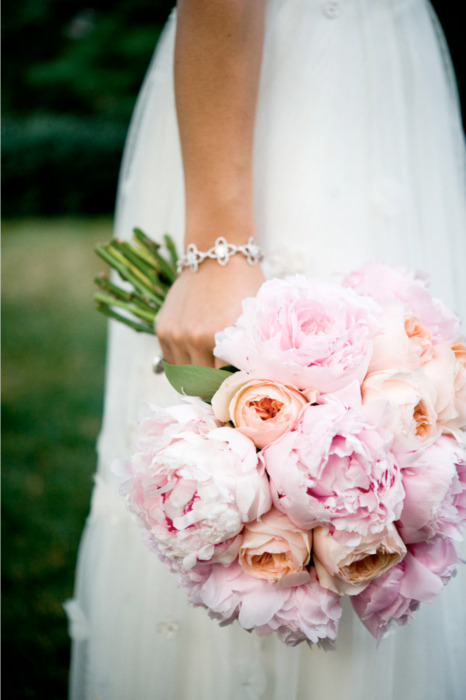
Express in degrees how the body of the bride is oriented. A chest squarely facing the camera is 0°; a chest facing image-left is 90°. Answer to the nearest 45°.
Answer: approximately 315°
